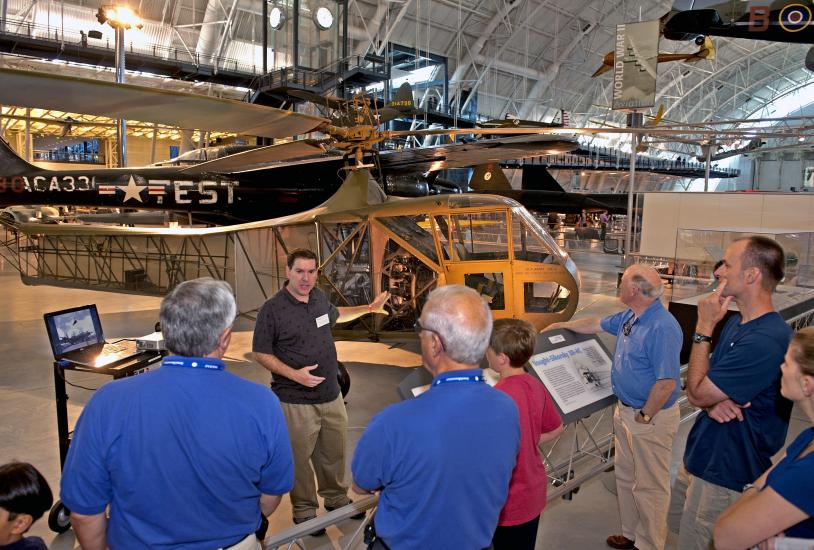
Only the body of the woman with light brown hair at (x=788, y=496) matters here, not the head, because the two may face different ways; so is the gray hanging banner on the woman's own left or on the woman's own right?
on the woman's own right

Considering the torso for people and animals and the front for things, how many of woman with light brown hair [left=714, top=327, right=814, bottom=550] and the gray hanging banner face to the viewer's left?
1

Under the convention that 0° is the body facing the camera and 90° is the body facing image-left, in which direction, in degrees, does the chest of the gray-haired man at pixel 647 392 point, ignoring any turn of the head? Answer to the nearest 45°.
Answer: approximately 45°

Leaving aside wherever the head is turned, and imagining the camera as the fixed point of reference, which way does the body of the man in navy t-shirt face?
to the viewer's left

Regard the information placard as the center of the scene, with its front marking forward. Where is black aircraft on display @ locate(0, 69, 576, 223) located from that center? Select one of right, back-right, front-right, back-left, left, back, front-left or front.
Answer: back

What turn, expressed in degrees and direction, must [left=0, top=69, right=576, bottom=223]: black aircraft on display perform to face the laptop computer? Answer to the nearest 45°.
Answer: approximately 90° to its right

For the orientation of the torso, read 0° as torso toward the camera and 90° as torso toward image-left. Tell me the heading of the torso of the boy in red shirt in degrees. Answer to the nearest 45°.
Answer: approximately 135°

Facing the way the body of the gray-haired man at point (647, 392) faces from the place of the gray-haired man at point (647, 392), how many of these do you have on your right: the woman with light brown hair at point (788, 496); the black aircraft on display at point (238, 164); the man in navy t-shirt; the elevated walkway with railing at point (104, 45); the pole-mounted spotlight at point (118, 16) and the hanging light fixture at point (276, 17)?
4

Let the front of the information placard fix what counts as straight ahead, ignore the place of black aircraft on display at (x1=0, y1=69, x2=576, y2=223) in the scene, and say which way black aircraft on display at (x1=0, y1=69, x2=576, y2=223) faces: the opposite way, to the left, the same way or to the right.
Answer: to the left

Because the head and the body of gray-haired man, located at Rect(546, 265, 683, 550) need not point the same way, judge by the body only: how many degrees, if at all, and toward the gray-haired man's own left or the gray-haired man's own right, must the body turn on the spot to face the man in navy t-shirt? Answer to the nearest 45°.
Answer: approximately 90° to the gray-haired man's own left

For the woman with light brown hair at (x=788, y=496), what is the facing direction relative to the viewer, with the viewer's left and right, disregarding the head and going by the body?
facing to the left of the viewer

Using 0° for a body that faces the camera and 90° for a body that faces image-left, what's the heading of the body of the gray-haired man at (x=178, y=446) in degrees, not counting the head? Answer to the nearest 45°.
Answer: approximately 180°

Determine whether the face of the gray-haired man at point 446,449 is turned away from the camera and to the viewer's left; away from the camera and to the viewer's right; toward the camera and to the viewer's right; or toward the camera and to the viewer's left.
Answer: away from the camera and to the viewer's left
